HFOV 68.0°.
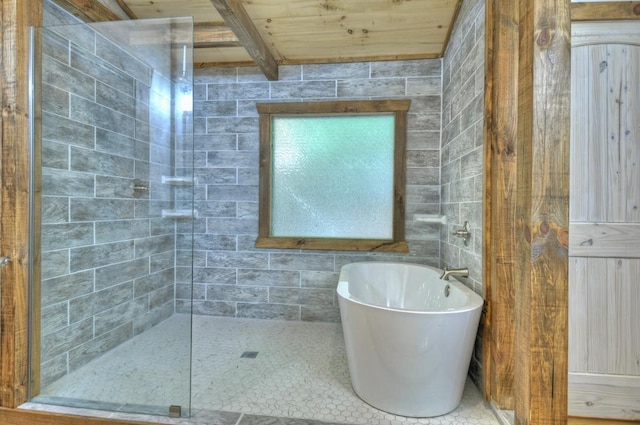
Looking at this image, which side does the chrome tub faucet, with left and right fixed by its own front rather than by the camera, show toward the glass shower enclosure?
front

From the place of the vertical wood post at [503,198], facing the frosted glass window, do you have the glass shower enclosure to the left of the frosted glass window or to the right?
left

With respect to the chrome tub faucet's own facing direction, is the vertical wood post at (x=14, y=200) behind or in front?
in front

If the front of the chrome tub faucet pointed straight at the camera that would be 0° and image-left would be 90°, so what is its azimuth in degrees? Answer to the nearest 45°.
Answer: approximately 90°
